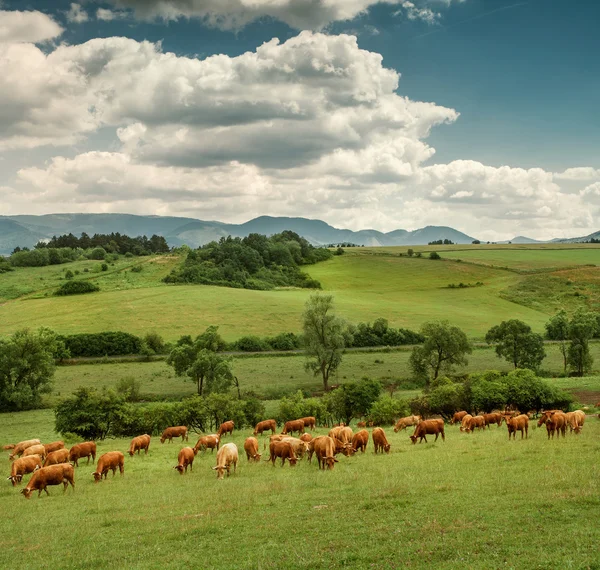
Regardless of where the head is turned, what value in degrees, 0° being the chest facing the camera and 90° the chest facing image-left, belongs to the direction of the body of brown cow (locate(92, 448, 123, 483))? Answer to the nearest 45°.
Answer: approximately 45°

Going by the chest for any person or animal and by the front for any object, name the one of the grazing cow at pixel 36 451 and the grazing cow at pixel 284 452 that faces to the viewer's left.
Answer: the grazing cow at pixel 36 451

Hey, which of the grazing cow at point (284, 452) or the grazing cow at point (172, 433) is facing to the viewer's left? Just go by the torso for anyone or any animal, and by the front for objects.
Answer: the grazing cow at point (172, 433)

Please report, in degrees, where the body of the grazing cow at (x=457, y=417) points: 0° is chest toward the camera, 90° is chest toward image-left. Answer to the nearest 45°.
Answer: approximately 90°

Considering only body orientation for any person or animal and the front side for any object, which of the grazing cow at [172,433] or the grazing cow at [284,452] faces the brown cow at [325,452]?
the grazing cow at [284,452]

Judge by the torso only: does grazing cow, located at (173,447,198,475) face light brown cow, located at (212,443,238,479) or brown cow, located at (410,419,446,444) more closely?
the light brown cow

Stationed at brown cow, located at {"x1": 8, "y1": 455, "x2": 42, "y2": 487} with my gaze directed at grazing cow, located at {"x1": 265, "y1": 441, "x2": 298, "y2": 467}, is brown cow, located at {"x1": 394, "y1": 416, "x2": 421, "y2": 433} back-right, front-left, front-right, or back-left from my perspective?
front-left

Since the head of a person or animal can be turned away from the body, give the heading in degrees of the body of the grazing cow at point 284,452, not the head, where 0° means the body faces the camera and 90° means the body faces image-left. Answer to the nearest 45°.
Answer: approximately 315°

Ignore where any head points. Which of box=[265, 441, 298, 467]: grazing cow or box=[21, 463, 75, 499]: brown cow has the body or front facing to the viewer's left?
the brown cow

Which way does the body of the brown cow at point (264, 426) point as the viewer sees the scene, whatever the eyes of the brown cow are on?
to the viewer's left

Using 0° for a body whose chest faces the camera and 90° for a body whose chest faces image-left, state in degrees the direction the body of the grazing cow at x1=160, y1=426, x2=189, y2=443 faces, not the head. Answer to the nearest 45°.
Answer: approximately 90°

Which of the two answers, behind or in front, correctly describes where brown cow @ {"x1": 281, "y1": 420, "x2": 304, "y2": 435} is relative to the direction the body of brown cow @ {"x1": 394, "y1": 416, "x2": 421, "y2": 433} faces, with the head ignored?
in front

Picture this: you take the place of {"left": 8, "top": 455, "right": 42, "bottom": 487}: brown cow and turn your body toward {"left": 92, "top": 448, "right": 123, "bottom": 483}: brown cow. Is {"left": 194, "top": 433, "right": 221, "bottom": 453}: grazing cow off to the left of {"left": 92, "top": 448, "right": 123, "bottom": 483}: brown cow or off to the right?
left

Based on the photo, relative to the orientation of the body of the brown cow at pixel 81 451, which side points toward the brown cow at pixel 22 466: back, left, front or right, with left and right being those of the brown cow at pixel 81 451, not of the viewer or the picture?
front

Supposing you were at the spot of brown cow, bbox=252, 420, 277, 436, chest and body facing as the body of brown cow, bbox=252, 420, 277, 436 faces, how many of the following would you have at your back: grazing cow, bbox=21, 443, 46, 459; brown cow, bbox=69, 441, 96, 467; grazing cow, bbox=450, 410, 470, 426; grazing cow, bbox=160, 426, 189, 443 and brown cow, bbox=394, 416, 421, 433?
2

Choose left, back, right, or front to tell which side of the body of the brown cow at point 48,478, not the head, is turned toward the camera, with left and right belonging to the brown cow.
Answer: left
